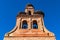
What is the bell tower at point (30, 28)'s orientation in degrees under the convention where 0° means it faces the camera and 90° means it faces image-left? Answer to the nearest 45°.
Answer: approximately 0°
